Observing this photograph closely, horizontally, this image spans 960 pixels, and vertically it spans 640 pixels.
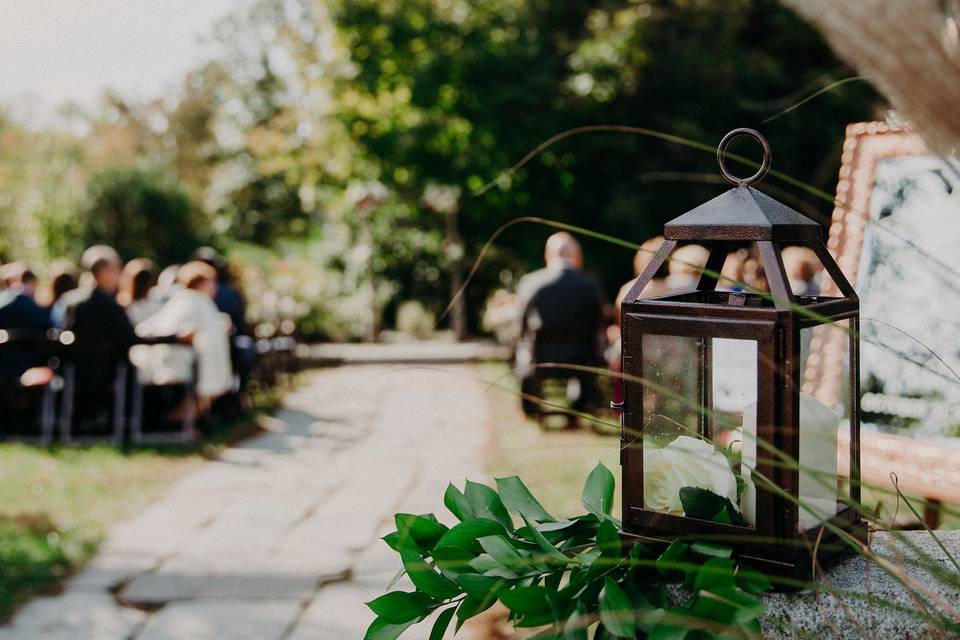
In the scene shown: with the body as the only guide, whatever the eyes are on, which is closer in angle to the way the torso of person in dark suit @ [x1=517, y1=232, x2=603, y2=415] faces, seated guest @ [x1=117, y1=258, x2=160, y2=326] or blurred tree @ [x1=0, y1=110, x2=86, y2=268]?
the blurred tree

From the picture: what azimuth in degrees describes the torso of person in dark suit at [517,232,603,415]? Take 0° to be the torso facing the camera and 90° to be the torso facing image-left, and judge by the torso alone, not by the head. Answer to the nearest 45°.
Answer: approximately 180°

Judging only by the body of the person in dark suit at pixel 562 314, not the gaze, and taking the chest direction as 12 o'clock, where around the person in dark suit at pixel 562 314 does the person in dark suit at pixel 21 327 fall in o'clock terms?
the person in dark suit at pixel 21 327 is roughly at 9 o'clock from the person in dark suit at pixel 562 314.

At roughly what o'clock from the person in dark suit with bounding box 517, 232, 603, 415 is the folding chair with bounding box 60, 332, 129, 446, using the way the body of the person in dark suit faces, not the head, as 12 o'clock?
The folding chair is roughly at 9 o'clock from the person in dark suit.

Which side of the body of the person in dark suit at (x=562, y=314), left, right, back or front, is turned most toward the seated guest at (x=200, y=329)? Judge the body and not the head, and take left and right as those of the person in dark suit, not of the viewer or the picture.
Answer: left

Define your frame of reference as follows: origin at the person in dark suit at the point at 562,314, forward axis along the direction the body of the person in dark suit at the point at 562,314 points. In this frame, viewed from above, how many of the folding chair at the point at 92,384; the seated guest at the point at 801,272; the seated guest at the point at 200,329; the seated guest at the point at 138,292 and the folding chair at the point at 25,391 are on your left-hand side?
4

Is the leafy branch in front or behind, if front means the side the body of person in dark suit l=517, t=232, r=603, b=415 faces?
behind

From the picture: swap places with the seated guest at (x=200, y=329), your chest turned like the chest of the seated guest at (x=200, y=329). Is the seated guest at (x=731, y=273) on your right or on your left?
on your right

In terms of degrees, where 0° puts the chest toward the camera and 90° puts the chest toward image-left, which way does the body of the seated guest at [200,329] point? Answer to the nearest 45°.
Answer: approximately 225°
